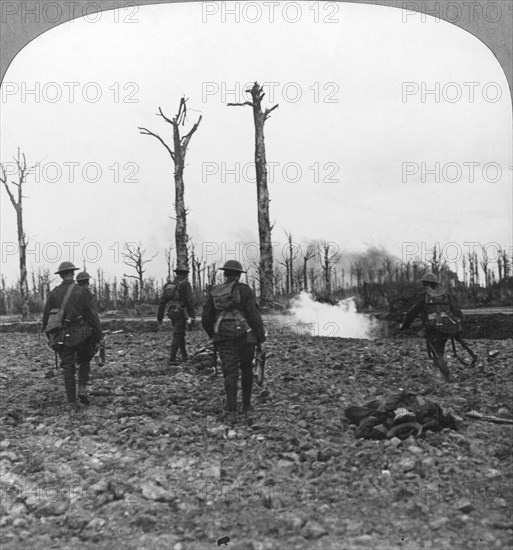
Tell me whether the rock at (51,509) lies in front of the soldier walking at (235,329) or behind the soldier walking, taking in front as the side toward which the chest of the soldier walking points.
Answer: behind

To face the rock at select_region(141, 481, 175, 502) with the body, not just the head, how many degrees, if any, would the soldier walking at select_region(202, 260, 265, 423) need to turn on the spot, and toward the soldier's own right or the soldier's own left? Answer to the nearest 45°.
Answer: approximately 180°

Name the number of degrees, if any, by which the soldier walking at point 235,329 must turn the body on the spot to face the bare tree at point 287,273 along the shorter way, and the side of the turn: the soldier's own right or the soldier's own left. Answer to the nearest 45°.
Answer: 0° — they already face it

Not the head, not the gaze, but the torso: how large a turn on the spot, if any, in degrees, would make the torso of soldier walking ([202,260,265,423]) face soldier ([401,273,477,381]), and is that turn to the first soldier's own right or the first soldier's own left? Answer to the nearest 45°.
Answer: approximately 45° to the first soldier's own right

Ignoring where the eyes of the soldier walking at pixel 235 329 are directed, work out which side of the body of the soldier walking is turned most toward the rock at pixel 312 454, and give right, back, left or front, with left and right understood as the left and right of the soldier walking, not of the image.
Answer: back

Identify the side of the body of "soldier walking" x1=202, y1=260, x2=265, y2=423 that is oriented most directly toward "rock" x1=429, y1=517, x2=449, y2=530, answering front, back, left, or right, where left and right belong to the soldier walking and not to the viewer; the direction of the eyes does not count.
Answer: back

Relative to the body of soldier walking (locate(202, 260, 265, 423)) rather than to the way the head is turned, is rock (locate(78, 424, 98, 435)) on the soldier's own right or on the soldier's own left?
on the soldier's own left

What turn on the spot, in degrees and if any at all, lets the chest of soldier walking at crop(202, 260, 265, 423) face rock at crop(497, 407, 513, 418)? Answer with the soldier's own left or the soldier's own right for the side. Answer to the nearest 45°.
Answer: approximately 90° to the soldier's own right

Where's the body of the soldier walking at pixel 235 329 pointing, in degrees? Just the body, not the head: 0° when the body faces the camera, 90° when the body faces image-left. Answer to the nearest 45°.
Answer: approximately 180°
